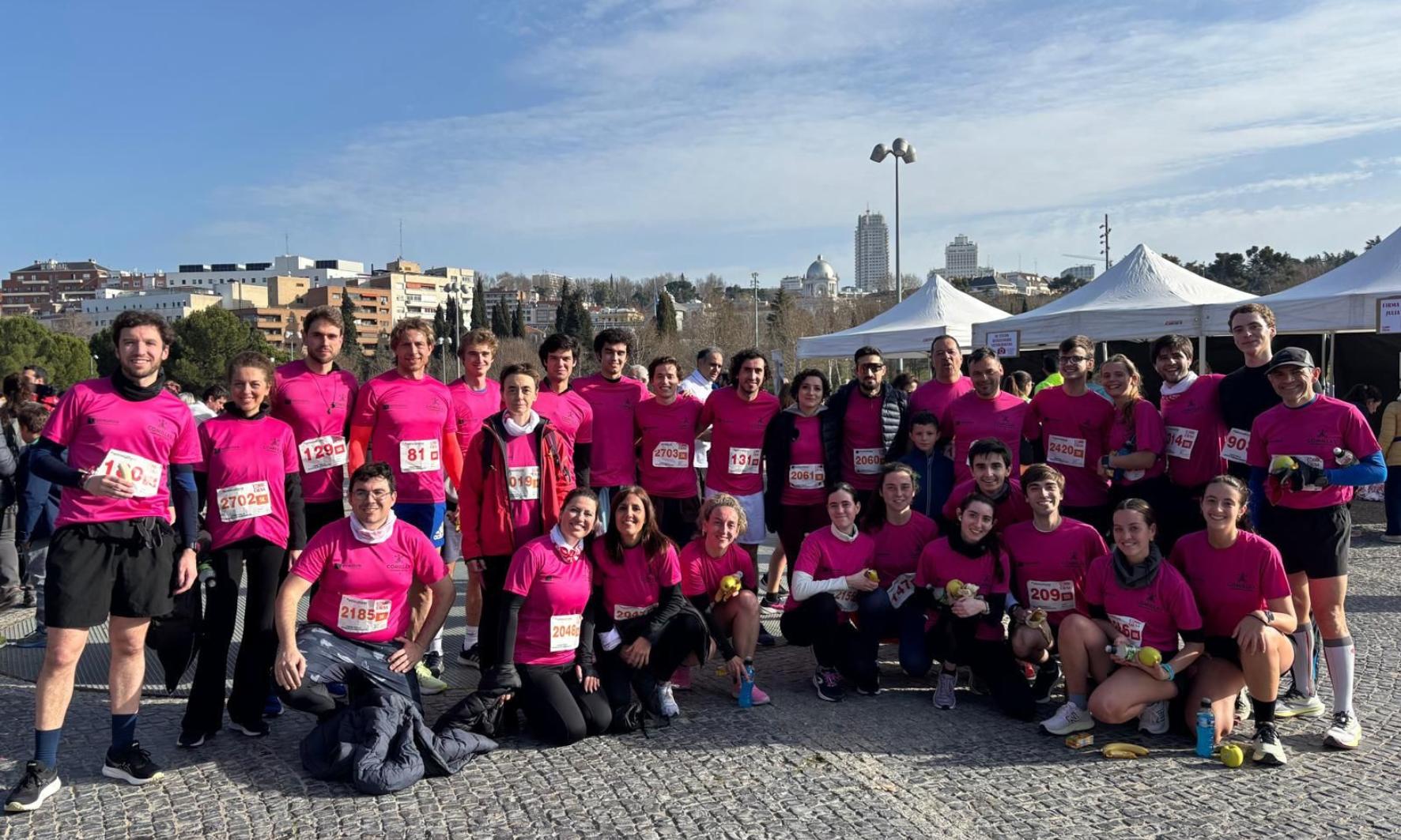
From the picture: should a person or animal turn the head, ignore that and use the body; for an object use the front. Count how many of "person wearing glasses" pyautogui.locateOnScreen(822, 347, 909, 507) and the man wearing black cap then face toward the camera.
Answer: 2

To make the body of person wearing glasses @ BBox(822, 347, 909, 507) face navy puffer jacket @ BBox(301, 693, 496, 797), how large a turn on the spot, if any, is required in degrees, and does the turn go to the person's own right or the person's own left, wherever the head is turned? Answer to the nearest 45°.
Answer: approximately 45° to the person's own right

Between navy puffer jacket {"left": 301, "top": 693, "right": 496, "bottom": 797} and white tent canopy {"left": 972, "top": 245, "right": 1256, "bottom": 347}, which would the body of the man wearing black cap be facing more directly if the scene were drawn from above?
the navy puffer jacket

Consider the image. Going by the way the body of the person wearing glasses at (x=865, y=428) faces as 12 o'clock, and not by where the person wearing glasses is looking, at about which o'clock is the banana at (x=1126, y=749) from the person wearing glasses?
The banana is roughly at 11 o'clock from the person wearing glasses.

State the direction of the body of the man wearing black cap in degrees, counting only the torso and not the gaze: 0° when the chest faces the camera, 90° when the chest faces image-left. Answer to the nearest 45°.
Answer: approximately 0°

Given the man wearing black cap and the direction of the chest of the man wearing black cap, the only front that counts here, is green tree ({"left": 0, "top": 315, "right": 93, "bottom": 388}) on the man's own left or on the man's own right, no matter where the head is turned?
on the man's own right

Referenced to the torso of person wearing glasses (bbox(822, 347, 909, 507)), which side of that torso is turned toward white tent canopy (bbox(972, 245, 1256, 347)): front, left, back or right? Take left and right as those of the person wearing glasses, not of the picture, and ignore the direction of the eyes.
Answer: back

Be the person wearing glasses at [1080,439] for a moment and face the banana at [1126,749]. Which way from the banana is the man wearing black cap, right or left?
left

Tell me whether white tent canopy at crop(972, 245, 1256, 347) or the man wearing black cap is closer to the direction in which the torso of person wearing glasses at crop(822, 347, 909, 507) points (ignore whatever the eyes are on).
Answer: the man wearing black cap

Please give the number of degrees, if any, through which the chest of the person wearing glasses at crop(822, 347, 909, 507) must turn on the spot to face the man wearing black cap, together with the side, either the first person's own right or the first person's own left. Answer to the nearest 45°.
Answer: approximately 45° to the first person's own left
